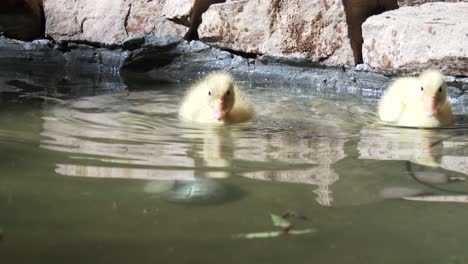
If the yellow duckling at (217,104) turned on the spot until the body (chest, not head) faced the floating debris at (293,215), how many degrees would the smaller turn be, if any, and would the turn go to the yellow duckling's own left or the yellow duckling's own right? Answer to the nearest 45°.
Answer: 0° — it already faces it

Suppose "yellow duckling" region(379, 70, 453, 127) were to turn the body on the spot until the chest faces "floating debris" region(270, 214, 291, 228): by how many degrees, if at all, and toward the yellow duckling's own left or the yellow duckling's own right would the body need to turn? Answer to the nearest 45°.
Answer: approximately 45° to the yellow duckling's own right

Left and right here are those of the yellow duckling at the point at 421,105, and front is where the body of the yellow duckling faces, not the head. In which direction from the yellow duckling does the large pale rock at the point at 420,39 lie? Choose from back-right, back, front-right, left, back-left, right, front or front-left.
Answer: back-left

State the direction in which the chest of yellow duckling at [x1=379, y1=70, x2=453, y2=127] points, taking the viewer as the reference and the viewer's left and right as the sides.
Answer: facing the viewer and to the right of the viewer

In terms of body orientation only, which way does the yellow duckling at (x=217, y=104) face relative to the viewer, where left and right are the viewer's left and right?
facing the viewer

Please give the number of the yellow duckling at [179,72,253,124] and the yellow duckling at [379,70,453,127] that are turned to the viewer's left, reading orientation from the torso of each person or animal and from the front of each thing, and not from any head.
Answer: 0

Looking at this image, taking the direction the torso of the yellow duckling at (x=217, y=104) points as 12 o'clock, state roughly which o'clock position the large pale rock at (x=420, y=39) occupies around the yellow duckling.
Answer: The large pale rock is roughly at 8 o'clock from the yellow duckling.

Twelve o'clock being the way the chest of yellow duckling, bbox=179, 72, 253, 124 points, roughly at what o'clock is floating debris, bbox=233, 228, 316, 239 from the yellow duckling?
The floating debris is roughly at 12 o'clock from the yellow duckling.

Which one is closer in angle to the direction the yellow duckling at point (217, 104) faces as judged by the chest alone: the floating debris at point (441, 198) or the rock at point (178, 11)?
the floating debris

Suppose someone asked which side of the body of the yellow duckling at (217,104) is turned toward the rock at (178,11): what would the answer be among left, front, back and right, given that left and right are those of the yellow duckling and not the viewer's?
back

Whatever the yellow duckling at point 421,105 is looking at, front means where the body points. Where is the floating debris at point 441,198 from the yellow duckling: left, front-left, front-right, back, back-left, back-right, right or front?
front-right

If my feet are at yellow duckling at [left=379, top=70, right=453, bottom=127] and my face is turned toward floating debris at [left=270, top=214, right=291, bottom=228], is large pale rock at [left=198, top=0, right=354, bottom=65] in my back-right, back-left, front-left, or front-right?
back-right

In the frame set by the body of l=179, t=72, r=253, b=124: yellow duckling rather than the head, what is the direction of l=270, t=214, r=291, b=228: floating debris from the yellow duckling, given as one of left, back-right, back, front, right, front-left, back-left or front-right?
front

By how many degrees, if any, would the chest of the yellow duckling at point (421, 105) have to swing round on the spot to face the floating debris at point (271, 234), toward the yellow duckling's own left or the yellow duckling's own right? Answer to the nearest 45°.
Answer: approximately 45° to the yellow duckling's own right
